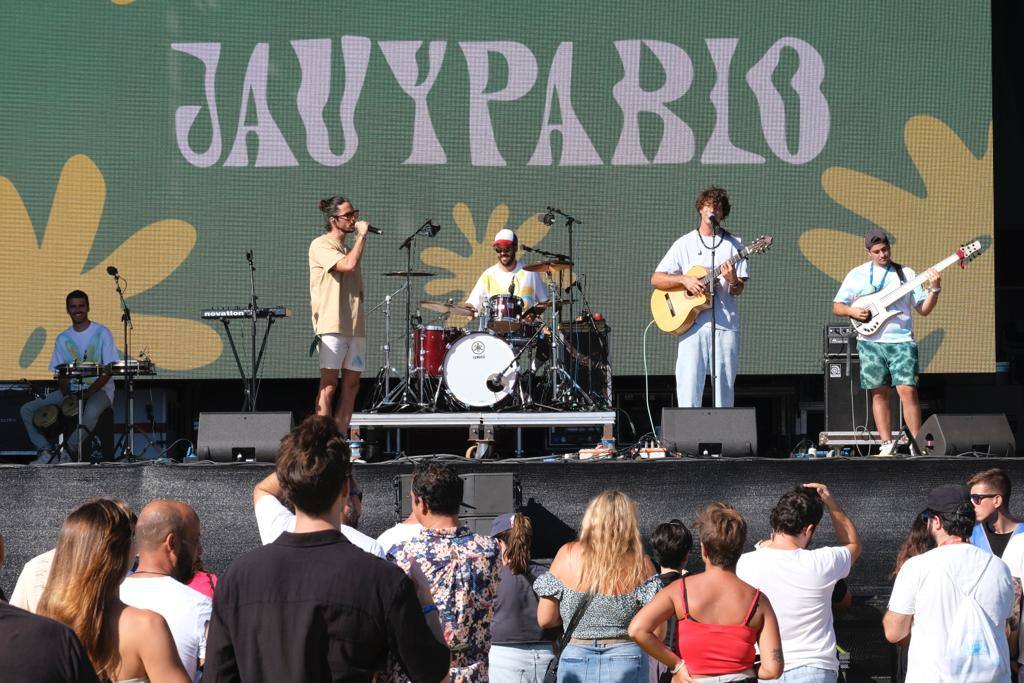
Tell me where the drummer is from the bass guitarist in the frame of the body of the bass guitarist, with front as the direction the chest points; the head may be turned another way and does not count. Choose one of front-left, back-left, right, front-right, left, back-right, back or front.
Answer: right

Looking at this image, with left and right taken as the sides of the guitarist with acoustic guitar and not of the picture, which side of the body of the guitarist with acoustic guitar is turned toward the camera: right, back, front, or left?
front

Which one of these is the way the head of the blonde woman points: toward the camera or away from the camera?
away from the camera

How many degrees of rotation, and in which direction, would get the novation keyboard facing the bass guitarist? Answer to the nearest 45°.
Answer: approximately 135° to its right

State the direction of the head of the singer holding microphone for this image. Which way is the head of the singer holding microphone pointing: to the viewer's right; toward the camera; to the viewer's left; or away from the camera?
to the viewer's right

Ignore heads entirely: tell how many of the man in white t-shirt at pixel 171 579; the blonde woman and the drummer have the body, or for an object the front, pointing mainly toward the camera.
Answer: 1

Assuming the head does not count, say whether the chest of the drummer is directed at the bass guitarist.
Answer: no

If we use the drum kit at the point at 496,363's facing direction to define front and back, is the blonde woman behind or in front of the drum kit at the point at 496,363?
in front

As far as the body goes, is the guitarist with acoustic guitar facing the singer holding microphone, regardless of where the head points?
no

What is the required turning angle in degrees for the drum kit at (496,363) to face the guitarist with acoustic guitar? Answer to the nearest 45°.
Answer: approximately 45° to its left

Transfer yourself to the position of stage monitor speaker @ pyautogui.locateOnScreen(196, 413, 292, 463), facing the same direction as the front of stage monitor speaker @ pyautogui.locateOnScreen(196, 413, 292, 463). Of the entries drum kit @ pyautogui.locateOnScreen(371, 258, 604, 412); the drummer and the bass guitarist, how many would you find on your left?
0

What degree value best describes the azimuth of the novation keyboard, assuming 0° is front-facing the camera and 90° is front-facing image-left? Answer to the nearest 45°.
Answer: approximately 180°

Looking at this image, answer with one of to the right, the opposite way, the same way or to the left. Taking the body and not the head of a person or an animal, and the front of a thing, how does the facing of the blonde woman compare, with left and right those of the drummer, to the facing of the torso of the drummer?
the opposite way

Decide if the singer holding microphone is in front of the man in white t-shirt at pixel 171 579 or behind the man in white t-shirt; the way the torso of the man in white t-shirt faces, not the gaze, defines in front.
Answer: in front

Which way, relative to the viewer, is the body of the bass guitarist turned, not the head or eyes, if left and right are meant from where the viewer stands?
facing the viewer

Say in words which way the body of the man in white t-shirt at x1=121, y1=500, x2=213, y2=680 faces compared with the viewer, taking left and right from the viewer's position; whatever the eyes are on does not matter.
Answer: facing away from the viewer and to the right of the viewer

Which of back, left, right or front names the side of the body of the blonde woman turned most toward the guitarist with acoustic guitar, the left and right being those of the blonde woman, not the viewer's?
front

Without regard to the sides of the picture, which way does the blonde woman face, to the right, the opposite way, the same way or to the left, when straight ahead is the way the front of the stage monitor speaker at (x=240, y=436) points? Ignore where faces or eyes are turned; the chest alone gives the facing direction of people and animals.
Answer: the same way

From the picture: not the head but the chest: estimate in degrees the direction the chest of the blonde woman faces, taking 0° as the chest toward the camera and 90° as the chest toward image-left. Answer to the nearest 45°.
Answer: approximately 180°

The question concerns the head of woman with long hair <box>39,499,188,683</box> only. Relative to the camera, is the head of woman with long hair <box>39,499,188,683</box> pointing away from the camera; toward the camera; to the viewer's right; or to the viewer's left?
away from the camera

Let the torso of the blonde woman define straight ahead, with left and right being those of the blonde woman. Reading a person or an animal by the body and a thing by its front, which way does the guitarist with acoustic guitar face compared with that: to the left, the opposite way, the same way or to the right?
the opposite way

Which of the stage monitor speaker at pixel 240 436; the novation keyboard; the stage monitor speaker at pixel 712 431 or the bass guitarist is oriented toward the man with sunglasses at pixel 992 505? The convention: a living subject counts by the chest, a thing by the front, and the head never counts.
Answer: the bass guitarist

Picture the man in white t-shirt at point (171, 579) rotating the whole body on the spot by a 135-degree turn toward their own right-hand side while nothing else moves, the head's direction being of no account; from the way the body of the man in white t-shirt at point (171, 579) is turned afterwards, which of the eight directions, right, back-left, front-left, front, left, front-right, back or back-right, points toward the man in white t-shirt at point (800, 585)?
left
